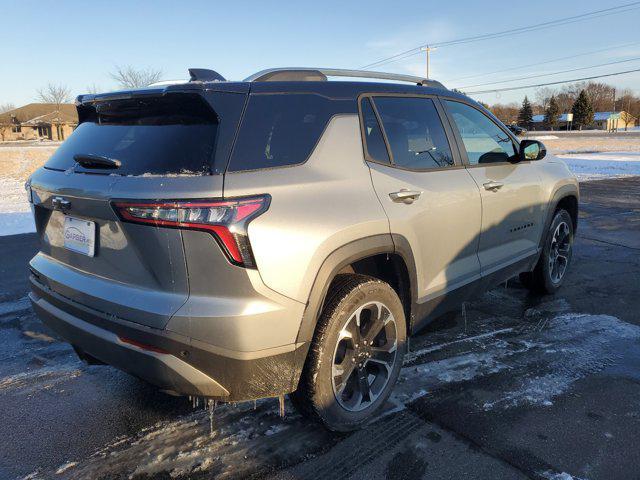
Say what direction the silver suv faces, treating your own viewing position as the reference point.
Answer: facing away from the viewer and to the right of the viewer
